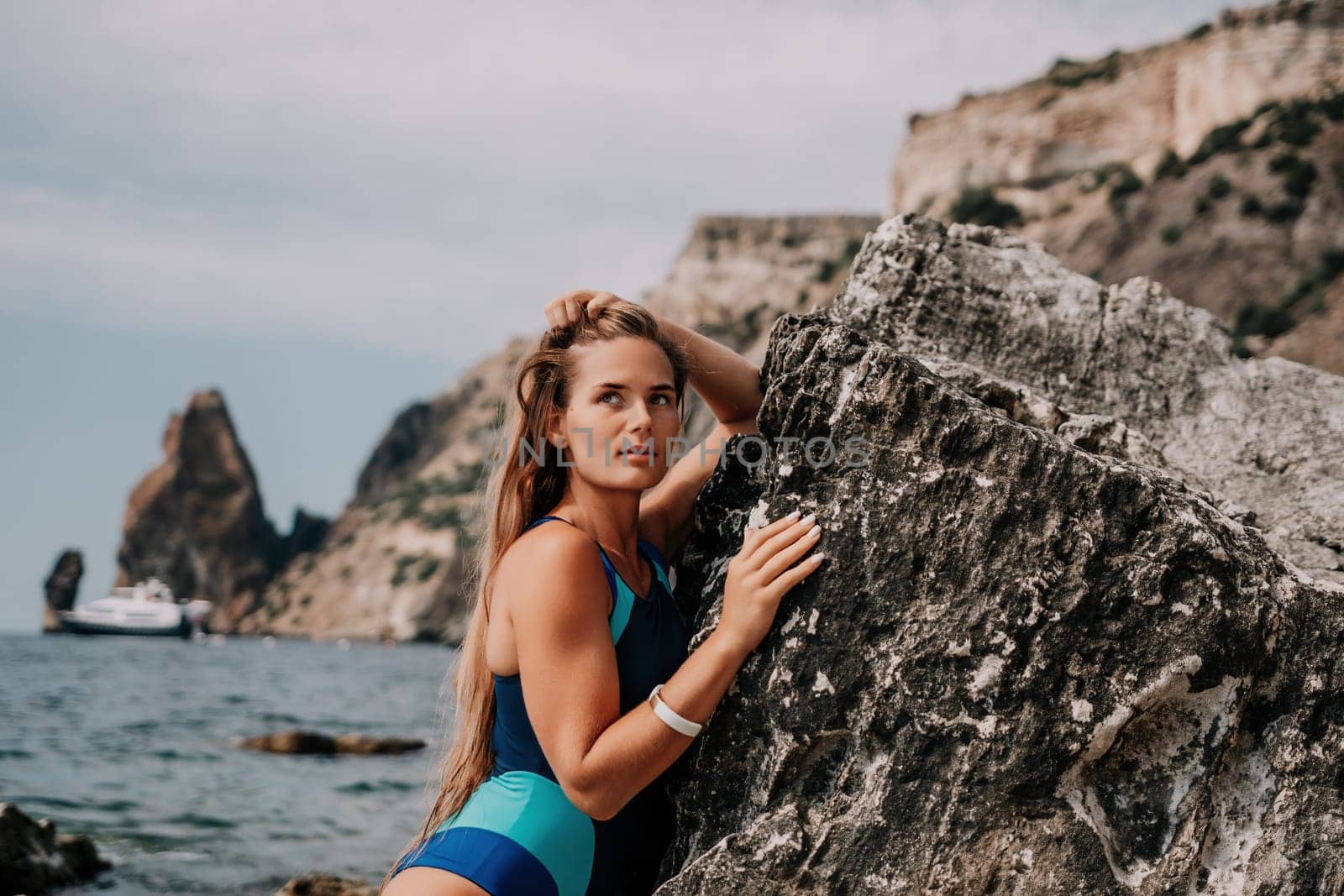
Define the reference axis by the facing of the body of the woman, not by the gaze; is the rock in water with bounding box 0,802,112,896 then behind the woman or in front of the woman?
behind

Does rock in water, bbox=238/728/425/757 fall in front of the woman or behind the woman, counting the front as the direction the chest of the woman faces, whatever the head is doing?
behind

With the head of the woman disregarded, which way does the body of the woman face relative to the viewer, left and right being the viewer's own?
facing the viewer and to the right of the viewer

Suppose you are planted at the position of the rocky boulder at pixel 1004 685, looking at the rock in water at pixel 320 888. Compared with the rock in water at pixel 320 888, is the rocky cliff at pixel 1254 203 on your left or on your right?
right

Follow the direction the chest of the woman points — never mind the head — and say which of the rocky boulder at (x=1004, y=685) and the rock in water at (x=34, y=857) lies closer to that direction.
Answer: the rocky boulder
